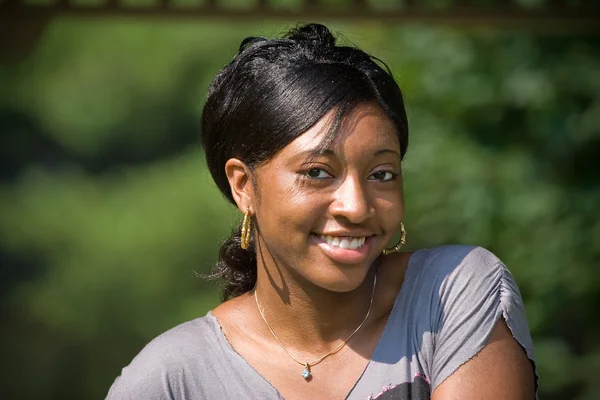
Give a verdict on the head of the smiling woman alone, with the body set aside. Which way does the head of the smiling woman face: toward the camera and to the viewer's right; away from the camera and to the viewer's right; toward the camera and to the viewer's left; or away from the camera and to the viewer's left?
toward the camera and to the viewer's right

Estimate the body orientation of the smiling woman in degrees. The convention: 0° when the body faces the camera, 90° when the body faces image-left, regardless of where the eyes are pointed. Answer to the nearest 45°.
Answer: approximately 0°
